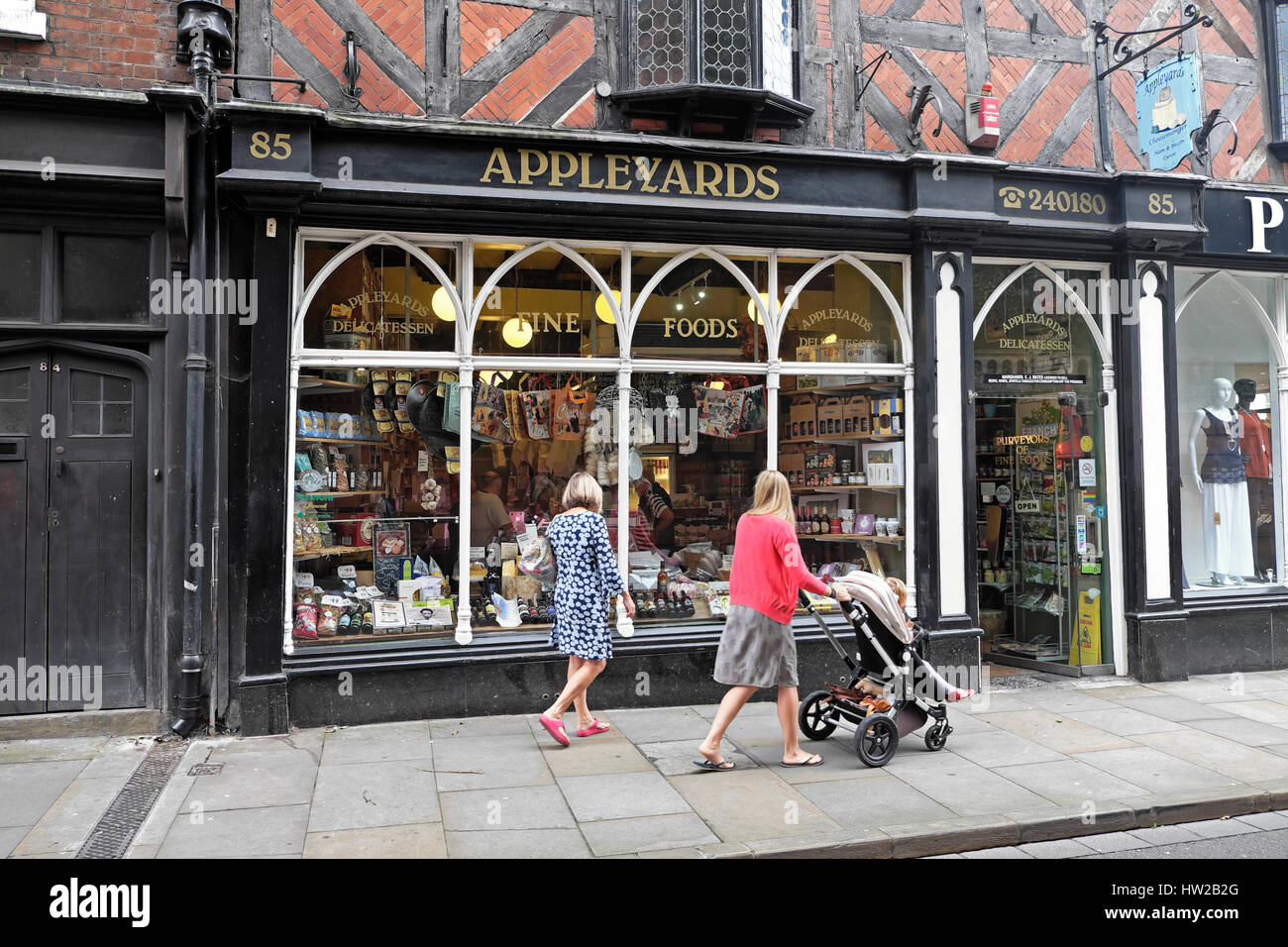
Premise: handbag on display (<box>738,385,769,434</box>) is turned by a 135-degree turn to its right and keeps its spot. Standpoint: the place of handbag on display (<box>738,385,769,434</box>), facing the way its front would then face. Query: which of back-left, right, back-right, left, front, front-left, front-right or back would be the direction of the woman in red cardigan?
back-left

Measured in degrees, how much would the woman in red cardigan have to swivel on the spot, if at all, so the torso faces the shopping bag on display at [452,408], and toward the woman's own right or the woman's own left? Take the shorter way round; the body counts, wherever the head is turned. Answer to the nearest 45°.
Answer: approximately 90° to the woman's own left

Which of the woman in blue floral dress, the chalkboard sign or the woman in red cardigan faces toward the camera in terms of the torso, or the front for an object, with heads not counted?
the chalkboard sign

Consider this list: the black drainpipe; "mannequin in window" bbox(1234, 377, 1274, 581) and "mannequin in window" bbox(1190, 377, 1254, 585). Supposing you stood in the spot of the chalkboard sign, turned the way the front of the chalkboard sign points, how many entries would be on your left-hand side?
2

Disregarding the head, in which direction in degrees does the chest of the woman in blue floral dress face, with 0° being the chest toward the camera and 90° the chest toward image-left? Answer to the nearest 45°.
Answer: approximately 225°

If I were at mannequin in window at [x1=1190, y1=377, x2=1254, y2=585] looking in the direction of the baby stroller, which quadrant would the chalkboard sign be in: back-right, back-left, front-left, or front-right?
front-right

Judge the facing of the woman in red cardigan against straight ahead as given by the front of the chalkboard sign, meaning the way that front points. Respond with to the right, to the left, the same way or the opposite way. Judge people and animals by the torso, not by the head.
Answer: to the left

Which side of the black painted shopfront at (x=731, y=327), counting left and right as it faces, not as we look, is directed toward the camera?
front

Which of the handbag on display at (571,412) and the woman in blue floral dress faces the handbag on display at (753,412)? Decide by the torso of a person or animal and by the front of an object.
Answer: the woman in blue floral dress

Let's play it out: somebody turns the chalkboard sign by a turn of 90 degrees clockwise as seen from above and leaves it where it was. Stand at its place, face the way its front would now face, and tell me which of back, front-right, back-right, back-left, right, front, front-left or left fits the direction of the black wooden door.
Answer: front

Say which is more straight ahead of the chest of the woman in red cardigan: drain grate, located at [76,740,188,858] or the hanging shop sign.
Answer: the hanging shop sign

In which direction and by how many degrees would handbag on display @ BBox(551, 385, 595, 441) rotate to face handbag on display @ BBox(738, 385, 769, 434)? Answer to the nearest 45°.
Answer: approximately 90° to its left

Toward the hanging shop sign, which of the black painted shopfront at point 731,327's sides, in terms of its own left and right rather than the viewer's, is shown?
left

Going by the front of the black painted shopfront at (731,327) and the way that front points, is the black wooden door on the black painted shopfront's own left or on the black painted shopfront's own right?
on the black painted shopfront's own right

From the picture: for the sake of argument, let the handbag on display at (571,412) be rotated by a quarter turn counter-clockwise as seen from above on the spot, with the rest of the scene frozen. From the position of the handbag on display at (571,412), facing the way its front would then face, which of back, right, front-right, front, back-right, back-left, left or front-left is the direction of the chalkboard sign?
back

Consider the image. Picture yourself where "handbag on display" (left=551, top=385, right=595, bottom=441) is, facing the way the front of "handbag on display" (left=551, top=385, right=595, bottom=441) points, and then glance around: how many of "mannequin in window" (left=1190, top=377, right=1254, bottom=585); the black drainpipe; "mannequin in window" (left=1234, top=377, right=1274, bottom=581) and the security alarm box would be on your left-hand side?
3
